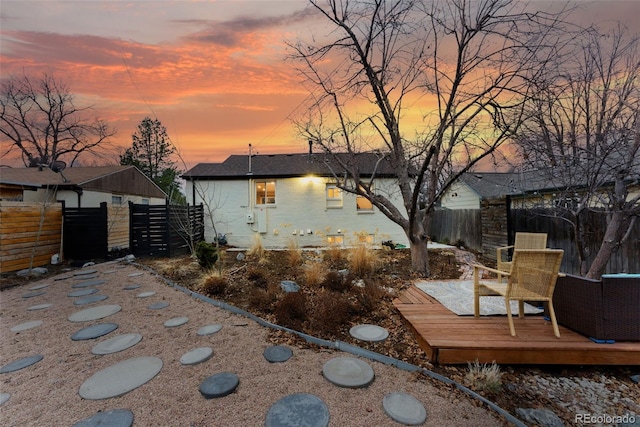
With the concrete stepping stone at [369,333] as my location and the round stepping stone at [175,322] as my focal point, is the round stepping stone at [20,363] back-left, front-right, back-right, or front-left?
front-left

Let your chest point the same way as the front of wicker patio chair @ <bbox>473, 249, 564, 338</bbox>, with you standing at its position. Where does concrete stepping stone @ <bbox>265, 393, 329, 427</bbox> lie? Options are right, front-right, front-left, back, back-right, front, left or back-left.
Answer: left

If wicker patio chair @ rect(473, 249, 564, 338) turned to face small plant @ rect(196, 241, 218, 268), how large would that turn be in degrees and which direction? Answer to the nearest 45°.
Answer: approximately 45° to its left

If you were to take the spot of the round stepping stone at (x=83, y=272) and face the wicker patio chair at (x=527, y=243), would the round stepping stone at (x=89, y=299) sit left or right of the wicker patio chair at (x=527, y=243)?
right

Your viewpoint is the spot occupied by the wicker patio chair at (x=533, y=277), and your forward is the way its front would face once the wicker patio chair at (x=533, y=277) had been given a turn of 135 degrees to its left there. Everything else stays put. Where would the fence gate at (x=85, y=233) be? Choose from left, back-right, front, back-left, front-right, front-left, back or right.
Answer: right

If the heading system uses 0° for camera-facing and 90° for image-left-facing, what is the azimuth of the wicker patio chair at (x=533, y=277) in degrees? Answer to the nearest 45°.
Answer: approximately 135°

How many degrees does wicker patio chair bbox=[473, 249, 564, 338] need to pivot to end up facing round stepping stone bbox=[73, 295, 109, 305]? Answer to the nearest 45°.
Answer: approximately 45° to its left
